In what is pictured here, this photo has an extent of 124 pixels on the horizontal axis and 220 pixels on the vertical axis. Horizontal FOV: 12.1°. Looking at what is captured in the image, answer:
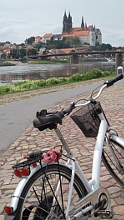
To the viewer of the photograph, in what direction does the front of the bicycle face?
facing away from the viewer and to the right of the viewer
